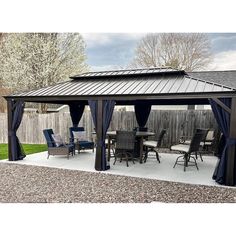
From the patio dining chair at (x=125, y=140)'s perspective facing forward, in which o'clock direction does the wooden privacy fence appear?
The wooden privacy fence is roughly at 12 o'clock from the patio dining chair.

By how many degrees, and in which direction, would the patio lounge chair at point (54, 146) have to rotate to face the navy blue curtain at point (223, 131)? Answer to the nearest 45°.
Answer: approximately 45° to its right

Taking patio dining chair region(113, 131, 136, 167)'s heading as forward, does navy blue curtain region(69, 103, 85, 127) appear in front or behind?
in front

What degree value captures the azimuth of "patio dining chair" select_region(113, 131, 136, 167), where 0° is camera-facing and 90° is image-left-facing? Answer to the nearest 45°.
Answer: approximately 180°

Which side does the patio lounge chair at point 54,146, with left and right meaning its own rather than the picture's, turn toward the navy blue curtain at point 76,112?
left

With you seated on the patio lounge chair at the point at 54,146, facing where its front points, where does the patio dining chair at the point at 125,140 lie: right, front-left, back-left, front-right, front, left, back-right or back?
front-right

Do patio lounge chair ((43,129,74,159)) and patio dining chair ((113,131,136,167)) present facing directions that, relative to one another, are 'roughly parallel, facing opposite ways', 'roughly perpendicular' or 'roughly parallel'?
roughly perpendicular

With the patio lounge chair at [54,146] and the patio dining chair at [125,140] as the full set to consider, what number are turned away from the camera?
1

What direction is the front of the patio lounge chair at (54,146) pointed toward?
to the viewer's right

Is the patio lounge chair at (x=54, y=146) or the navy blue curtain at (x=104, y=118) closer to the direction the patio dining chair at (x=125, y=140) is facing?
the patio lounge chair
